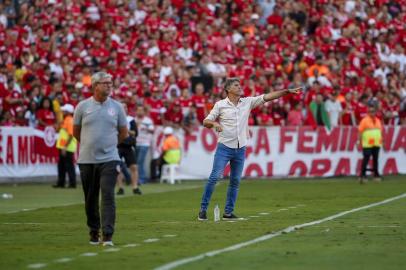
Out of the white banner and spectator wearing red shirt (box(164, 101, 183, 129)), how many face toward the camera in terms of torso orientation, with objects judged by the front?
2

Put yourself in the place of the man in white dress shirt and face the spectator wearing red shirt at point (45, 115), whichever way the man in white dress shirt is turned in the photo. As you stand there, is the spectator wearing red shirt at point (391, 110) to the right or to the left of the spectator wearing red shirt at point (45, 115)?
right

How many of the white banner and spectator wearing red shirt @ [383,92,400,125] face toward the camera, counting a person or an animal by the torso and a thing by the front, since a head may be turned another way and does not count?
2

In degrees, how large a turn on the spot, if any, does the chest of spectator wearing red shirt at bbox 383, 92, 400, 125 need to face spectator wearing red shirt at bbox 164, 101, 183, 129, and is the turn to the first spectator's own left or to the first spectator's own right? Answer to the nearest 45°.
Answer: approximately 45° to the first spectator's own right

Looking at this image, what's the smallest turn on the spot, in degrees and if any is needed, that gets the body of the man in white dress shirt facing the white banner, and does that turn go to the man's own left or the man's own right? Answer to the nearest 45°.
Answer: approximately 135° to the man's own left

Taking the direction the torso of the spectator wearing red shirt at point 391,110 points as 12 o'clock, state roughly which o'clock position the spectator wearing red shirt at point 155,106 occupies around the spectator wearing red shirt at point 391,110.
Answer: the spectator wearing red shirt at point 155,106 is roughly at 2 o'clock from the spectator wearing red shirt at point 391,110.

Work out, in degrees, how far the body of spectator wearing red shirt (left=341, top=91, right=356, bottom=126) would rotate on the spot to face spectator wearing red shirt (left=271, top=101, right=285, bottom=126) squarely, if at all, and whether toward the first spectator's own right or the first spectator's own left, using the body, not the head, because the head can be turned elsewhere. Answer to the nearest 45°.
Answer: approximately 90° to the first spectator's own right
